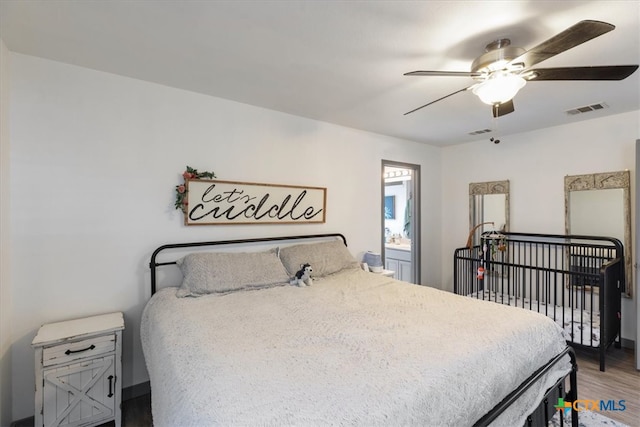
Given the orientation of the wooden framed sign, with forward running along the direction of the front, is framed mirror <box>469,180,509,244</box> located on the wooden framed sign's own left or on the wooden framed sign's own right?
on the wooden framed sign's own left

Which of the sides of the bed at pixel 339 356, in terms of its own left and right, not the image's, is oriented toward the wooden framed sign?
back

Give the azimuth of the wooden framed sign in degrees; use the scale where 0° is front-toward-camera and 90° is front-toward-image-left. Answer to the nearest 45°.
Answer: approximately 315°

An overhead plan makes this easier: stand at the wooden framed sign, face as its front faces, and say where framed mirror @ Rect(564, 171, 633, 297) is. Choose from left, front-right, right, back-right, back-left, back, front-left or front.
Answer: front-left

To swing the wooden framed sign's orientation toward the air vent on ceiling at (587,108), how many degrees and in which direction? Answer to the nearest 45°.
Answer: approximately 45° to its left

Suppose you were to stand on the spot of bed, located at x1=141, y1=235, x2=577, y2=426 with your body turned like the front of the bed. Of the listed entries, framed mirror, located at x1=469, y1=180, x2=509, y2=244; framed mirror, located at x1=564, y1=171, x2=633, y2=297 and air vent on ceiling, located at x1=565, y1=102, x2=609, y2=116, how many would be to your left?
3

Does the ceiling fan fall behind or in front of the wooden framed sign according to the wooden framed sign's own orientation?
in front

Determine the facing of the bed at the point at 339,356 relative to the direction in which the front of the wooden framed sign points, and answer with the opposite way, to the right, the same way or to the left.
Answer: the same way

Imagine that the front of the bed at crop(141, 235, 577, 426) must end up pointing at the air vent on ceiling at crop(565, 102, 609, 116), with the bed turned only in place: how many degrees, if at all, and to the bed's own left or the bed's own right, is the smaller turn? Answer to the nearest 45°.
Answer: approximately 90° to the bed's own left

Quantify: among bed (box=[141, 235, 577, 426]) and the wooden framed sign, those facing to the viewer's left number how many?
0

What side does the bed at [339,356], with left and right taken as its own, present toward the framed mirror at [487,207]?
left

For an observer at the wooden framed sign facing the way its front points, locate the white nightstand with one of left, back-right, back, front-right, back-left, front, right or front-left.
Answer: right

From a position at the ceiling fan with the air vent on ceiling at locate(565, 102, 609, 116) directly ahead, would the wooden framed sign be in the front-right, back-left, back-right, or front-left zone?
back-left
